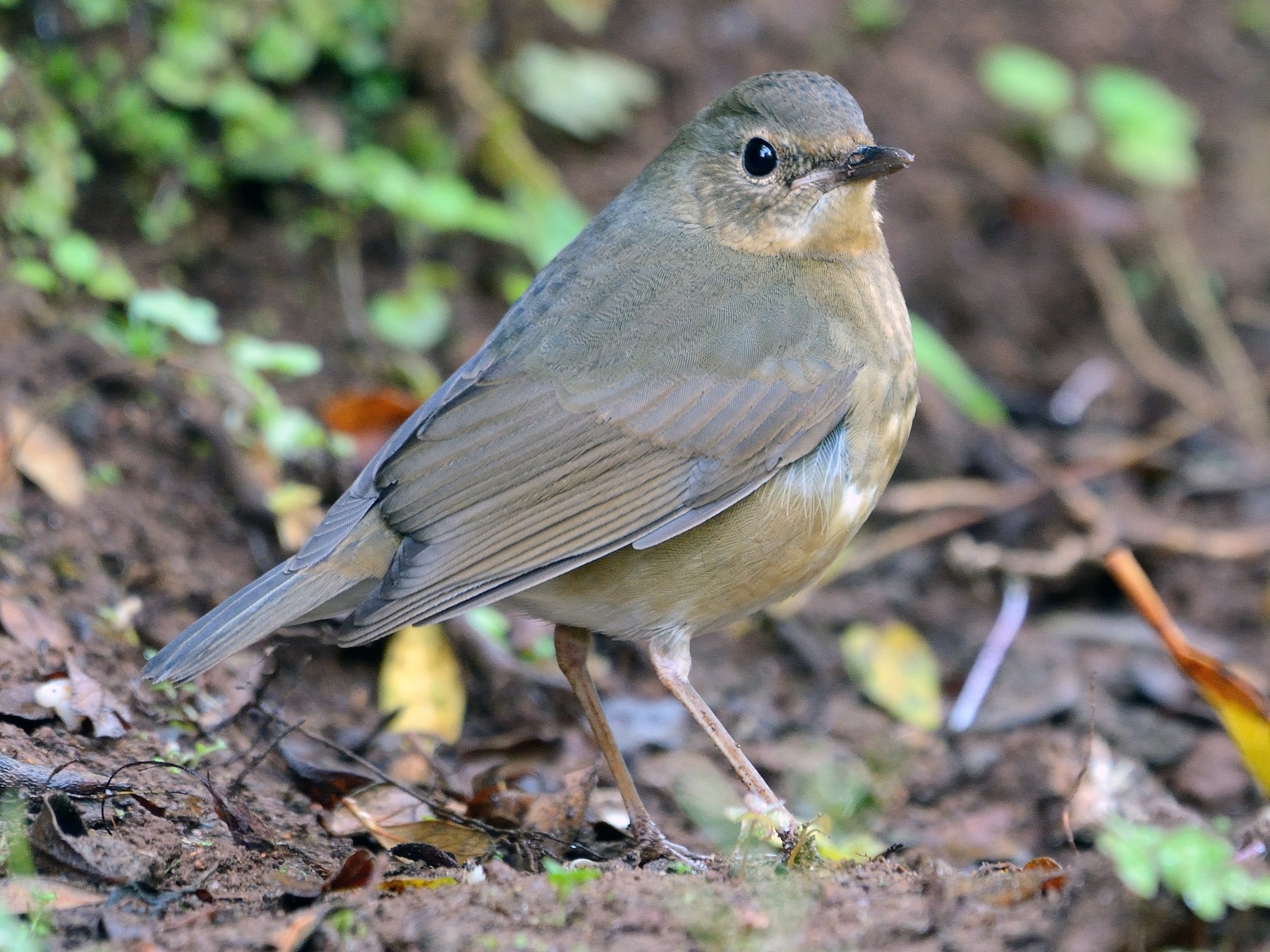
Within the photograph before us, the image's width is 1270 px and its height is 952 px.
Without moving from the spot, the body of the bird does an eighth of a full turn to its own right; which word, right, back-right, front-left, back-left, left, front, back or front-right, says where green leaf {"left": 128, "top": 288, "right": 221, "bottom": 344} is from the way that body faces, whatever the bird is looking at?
back

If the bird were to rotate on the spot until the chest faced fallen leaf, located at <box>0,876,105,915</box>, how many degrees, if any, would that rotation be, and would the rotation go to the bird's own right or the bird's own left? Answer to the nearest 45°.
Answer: approximately 135° to the bird's own right

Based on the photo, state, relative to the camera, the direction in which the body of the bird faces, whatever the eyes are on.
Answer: to the viewer's right

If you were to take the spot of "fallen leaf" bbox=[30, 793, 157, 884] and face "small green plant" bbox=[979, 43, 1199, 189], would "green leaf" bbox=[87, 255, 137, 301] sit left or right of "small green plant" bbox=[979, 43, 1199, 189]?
left

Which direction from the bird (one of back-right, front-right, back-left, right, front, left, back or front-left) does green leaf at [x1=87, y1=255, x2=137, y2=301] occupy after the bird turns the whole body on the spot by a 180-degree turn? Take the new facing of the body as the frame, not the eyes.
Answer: front-right

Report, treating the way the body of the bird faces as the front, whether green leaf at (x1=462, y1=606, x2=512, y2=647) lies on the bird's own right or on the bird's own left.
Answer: on the bird's own left

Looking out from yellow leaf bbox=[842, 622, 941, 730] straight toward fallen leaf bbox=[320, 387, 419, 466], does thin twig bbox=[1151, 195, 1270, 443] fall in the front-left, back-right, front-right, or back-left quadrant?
front-right

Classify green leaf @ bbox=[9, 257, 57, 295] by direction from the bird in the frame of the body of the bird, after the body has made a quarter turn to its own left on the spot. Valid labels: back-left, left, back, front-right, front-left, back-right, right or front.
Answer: front-left

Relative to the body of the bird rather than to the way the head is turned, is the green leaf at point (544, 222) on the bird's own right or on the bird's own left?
on the bird's own left

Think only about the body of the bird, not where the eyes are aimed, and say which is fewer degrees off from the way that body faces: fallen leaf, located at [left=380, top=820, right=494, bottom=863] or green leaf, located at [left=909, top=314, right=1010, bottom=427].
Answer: the green leaf
